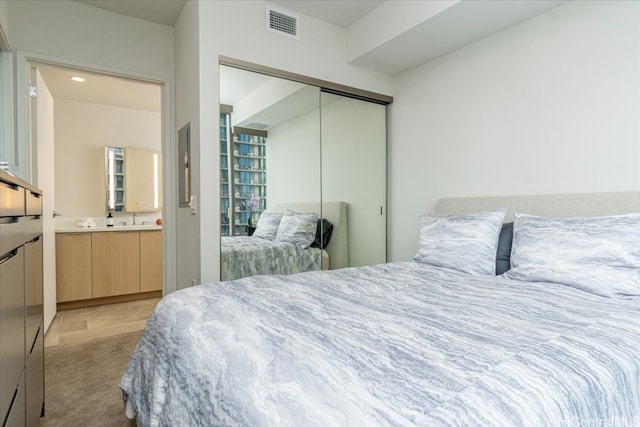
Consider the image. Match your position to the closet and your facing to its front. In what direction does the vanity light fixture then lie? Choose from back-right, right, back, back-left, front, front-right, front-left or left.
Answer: back

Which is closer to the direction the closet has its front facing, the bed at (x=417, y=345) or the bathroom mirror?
the bed

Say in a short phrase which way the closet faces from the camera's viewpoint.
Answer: facing the viewer and to the right of the viewer

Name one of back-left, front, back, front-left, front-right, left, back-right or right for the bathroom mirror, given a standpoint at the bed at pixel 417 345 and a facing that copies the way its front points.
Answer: right

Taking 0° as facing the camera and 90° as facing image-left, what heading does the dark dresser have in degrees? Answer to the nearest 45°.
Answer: approximately 270°

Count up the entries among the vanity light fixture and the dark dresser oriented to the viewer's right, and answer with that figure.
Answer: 1

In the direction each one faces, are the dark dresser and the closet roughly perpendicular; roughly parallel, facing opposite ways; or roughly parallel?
roughly perpendicular

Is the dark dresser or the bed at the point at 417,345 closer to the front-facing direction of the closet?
the bed

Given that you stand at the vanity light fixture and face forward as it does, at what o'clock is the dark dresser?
The dark dresser is roughly at 12 o'clock from the vanity light fixture.

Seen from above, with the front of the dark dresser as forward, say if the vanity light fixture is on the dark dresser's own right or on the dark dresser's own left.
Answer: on the dark dresser's own left

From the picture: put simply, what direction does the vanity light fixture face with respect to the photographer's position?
facing the viewer

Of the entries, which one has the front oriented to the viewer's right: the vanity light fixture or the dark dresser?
the dark dresser

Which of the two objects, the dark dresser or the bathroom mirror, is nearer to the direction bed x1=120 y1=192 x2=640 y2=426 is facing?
the dark dresser

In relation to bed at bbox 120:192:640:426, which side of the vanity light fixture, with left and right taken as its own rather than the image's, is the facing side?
front

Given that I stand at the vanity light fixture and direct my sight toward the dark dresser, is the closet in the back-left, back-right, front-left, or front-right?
front-left
